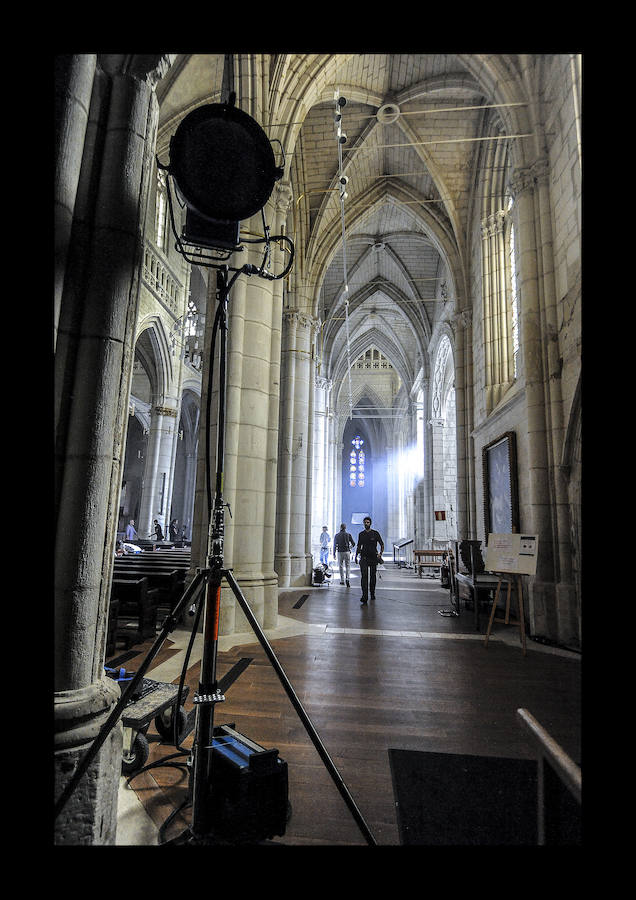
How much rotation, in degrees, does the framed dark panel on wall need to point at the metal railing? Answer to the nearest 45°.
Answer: approximately 45° to its left

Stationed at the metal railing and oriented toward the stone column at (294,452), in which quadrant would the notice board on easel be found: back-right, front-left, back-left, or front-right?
front-right

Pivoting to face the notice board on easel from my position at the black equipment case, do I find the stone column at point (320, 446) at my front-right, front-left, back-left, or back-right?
front-left

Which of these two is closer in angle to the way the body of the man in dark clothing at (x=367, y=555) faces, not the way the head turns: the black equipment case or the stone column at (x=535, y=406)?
the black equipment case

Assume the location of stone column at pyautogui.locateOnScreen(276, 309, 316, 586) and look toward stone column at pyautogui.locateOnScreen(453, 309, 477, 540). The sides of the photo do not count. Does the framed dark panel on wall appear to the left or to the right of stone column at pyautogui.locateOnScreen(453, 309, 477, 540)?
right

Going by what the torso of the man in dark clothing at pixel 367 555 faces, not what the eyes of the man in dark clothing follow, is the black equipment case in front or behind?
in front

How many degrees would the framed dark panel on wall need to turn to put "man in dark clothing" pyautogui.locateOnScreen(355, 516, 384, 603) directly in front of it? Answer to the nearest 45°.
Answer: approximately 45° to its right

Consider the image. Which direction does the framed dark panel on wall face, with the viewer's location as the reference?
facing the viewer and to the left of the viewer

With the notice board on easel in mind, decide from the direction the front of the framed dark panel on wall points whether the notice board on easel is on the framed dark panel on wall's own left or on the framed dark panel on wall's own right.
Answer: on the framed dark panel on wall's own left

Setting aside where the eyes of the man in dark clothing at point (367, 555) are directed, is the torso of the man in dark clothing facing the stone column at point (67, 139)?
yes

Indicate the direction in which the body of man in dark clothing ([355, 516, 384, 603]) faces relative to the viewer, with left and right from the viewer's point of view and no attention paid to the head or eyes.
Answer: facing the viewer

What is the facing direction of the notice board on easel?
toward the camera

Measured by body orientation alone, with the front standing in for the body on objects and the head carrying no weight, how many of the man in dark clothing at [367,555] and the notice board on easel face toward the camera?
2

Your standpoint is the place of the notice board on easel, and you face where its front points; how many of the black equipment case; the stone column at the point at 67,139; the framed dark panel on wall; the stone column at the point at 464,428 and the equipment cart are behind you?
2

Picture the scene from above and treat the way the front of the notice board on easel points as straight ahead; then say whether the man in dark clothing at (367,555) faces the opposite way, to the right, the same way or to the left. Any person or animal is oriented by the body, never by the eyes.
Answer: the same way

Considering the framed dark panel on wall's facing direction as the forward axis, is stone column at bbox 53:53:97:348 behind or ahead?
ahead

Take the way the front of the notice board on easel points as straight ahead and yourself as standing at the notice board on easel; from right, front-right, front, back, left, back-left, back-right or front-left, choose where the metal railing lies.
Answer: front

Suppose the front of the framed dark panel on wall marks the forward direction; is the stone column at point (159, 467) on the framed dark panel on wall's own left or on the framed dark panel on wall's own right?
on the framed dark panel on wall's own right

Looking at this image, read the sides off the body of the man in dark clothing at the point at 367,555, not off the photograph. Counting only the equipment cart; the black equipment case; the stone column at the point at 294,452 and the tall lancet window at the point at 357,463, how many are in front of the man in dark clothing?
2
